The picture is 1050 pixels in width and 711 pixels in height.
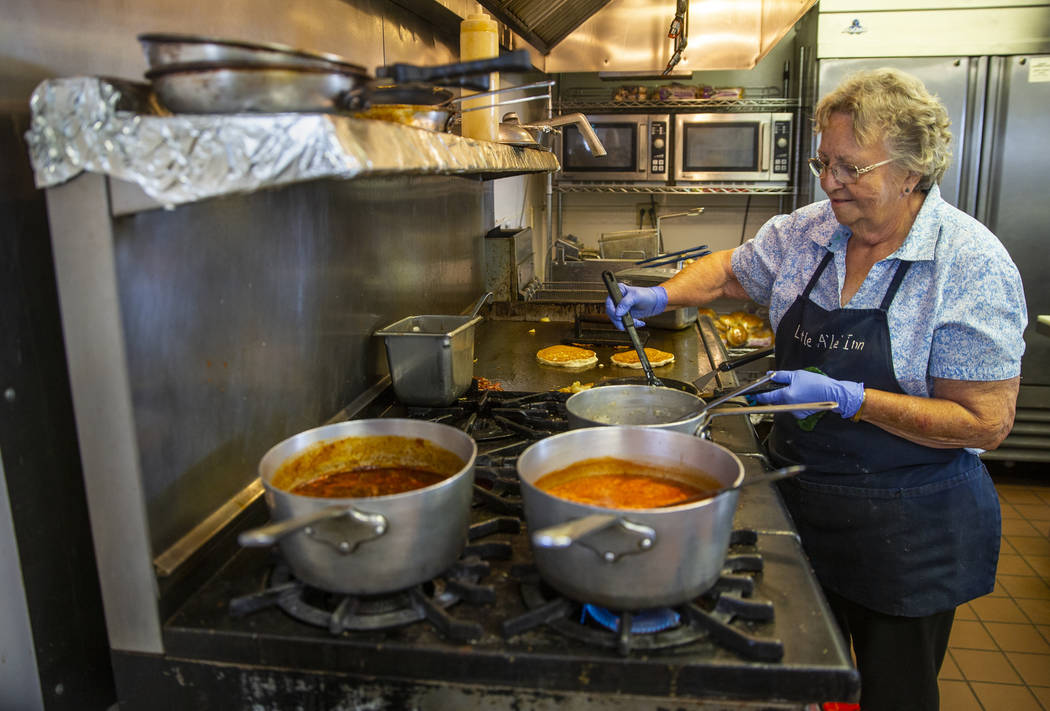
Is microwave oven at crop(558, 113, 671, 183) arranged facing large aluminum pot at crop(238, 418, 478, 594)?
yes

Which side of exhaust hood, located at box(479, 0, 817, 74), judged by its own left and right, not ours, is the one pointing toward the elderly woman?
front

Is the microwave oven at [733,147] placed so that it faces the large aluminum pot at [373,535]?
yes

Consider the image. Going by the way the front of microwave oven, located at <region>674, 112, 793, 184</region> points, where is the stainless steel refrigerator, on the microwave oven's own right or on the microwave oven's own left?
on the microwave oven's own left

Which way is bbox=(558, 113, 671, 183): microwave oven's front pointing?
toward the camera

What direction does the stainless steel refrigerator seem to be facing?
toward the camera

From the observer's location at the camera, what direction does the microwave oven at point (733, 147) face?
facing the viewer
